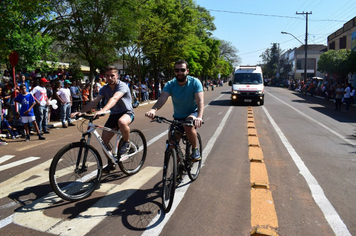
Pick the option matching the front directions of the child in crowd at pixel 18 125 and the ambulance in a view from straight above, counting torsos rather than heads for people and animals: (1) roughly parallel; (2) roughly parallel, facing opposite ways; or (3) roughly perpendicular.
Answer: roughly perpendicular

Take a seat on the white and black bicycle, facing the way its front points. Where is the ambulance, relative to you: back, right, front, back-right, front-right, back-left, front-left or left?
back

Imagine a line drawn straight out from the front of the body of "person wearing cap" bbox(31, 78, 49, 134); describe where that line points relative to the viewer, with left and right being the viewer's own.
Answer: facing the viewer and to the right of the viewer

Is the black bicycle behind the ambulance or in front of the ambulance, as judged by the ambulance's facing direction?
in front

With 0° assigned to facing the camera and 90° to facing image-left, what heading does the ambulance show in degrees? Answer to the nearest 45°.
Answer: approximately 0°

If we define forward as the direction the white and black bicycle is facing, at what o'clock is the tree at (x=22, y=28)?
The tree is roughly at 4 o'clock from the white and black bicycle.

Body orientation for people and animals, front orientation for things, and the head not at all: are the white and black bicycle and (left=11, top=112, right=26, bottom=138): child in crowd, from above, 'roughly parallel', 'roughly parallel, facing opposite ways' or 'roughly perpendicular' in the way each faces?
roughly perpendicular

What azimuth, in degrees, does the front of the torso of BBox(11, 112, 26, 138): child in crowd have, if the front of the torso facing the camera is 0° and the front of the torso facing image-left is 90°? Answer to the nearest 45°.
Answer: approximately 315°

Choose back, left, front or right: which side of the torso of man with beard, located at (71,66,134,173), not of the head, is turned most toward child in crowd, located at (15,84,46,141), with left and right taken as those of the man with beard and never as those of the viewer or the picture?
right

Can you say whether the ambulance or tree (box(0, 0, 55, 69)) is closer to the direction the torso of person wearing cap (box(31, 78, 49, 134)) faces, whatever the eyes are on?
the ambulance

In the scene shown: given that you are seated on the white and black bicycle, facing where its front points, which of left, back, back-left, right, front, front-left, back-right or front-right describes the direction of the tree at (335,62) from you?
back

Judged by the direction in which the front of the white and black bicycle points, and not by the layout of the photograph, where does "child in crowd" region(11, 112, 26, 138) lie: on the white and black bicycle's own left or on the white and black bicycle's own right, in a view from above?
on the white and black bicycle's own right
